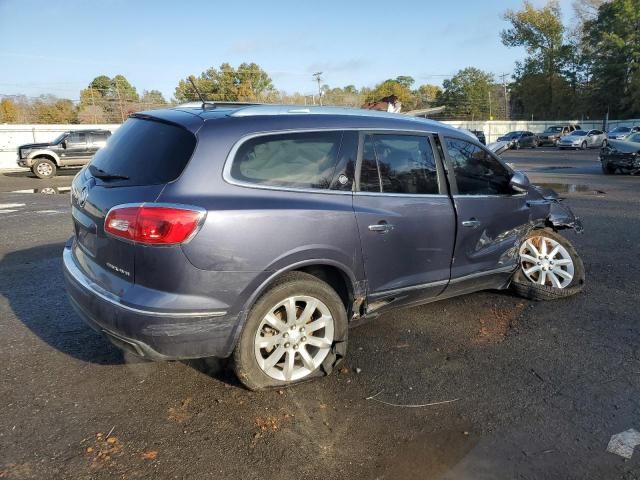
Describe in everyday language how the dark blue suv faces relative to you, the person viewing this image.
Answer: facing away from the viewer and to the right of the viewer

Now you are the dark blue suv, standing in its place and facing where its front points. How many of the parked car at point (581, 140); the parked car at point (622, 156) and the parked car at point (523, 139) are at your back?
0

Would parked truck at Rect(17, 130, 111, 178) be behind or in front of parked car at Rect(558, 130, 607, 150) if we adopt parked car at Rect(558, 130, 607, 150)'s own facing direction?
in front

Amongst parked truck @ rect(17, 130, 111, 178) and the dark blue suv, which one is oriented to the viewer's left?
the parked truck

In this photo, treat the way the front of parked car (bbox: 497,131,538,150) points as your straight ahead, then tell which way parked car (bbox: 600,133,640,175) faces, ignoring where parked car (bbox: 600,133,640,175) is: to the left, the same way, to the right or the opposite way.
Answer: the same way

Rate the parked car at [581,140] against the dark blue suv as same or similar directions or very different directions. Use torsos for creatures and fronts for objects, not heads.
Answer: very different directions

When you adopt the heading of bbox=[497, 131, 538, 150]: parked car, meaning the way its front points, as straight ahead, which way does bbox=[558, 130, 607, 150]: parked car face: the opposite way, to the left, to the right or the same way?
the same way

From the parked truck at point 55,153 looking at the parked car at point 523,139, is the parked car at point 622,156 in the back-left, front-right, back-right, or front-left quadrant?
front-right

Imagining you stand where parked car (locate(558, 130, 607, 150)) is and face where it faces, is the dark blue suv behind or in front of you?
in front

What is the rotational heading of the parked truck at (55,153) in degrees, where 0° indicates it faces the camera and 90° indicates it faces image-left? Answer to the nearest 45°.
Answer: approximately 90°

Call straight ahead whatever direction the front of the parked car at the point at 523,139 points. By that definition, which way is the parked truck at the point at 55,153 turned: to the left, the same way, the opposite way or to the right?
the same way

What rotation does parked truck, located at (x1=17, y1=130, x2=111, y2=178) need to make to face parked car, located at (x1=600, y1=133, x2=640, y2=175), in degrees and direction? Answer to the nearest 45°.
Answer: approximately 135° to its left

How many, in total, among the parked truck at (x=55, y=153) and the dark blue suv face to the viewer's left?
1

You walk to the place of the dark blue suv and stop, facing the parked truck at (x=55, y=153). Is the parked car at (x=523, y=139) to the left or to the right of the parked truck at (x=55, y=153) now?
right

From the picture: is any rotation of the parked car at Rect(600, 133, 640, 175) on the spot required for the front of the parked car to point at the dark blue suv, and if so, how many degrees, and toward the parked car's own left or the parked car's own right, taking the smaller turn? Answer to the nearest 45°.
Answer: approximately 45° to the parked car's own left

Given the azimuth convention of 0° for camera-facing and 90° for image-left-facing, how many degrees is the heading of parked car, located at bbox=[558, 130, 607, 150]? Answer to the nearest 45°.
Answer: approximately 45°

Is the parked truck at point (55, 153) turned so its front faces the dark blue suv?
no

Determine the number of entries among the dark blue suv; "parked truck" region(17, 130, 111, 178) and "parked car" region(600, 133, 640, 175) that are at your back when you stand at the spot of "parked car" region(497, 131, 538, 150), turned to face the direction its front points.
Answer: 0

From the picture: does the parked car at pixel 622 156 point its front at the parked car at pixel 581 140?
no
